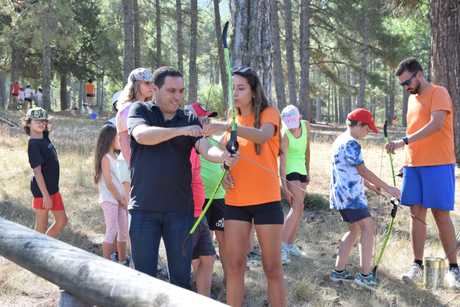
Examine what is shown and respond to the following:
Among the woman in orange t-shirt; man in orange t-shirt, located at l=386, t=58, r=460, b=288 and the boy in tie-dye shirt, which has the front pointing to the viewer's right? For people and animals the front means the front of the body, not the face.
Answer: the boy in tie-dye shirt

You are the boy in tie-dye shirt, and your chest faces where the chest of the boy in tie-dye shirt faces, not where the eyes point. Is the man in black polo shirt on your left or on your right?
on your right

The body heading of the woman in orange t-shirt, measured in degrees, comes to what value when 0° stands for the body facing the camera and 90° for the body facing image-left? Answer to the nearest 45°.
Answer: approximately 45°

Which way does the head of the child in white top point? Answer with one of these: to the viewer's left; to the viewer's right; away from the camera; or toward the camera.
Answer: to the viewer's right

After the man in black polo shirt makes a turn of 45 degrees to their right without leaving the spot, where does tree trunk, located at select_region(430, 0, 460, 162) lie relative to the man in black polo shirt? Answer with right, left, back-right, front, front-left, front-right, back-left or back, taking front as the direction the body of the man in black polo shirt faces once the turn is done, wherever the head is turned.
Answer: back-left

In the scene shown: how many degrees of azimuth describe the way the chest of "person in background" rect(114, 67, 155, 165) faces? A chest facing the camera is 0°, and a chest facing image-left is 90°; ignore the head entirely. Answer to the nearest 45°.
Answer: approximately 270°

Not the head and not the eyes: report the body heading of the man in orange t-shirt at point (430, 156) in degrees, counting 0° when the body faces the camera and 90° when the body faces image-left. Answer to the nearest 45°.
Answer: approximately 45°

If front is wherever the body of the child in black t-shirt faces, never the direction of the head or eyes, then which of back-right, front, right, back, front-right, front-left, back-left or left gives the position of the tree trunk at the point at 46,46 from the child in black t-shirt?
back-left

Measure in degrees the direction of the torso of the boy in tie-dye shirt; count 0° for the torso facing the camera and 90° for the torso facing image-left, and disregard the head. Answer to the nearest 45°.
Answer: approximately 270°

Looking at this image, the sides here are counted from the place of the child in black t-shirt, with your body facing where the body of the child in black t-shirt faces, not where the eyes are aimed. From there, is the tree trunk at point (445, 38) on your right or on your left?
on your left

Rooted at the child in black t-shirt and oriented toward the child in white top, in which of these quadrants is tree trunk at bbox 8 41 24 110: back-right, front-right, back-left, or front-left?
back-left
